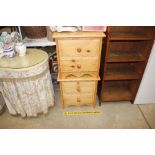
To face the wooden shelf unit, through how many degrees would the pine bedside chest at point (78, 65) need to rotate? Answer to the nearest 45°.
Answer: approximately 90° to its left

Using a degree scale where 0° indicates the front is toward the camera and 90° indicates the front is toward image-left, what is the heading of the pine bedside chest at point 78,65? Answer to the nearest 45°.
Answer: approximately 0°

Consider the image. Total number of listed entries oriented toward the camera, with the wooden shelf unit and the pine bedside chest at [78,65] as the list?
2

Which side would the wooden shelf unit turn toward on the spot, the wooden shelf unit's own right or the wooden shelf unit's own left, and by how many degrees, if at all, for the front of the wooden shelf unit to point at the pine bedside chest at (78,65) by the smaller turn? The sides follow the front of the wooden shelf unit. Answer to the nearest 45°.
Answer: approximately 45° to the wooden shelf unit's own right

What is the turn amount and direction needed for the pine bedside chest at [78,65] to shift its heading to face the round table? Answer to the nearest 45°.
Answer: approximately 90° to its right
